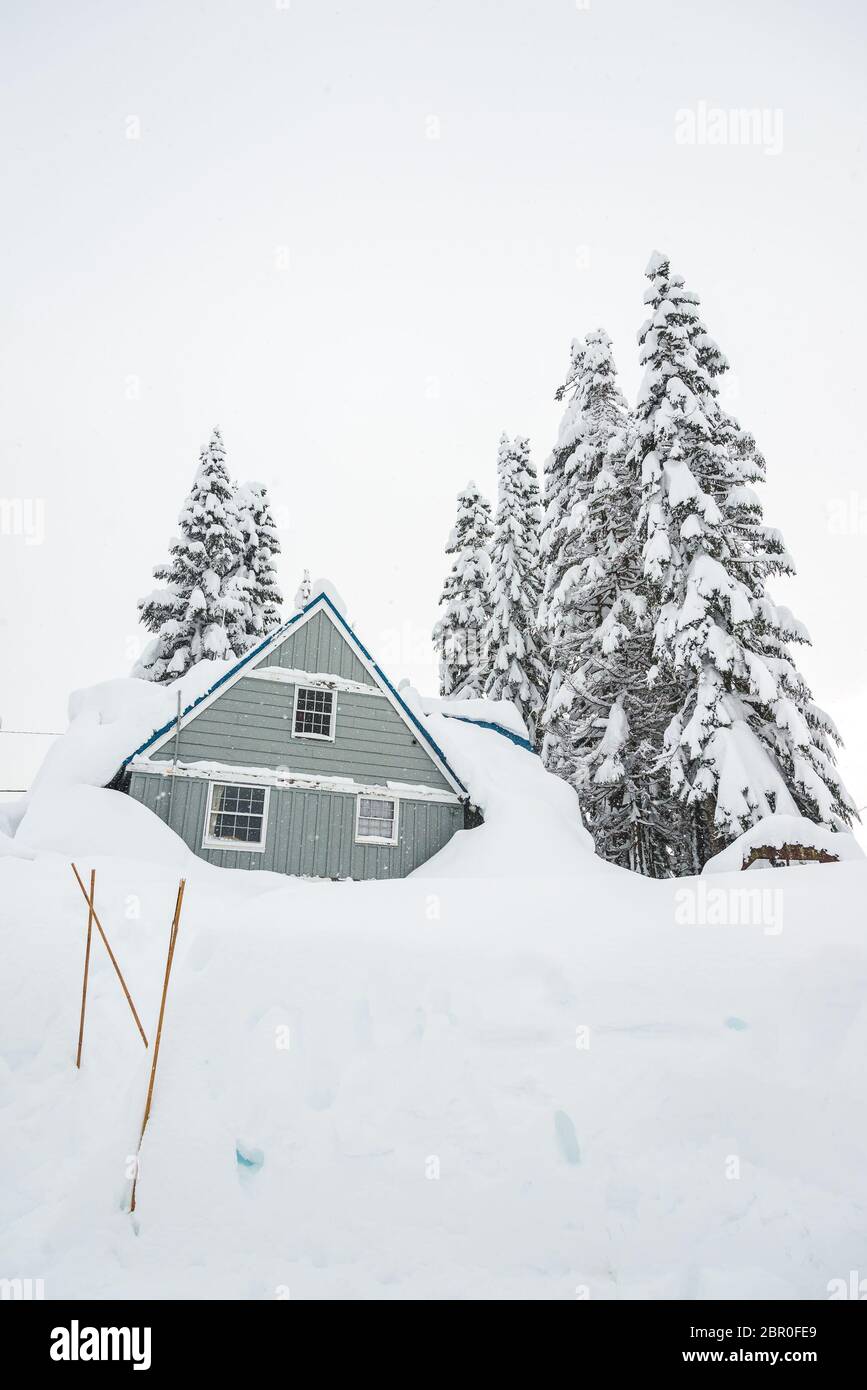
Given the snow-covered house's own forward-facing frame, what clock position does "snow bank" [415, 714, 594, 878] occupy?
The snow bank is roughly at 9 o'clock from the snow-covered house.

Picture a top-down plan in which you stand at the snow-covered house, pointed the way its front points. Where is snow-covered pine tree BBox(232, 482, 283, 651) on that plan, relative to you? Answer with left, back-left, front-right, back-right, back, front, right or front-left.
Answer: back

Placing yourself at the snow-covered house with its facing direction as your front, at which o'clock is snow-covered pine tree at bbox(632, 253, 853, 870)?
The snow-covered pine tree is roughly at 9 o'clock from the snow-covered house.

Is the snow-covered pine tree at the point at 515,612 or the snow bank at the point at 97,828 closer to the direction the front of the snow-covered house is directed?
the snow bank

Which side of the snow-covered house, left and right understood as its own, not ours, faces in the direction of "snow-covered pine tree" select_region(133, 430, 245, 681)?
back

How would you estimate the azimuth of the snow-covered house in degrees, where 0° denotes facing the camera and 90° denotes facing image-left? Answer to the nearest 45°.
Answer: approximately 0°
